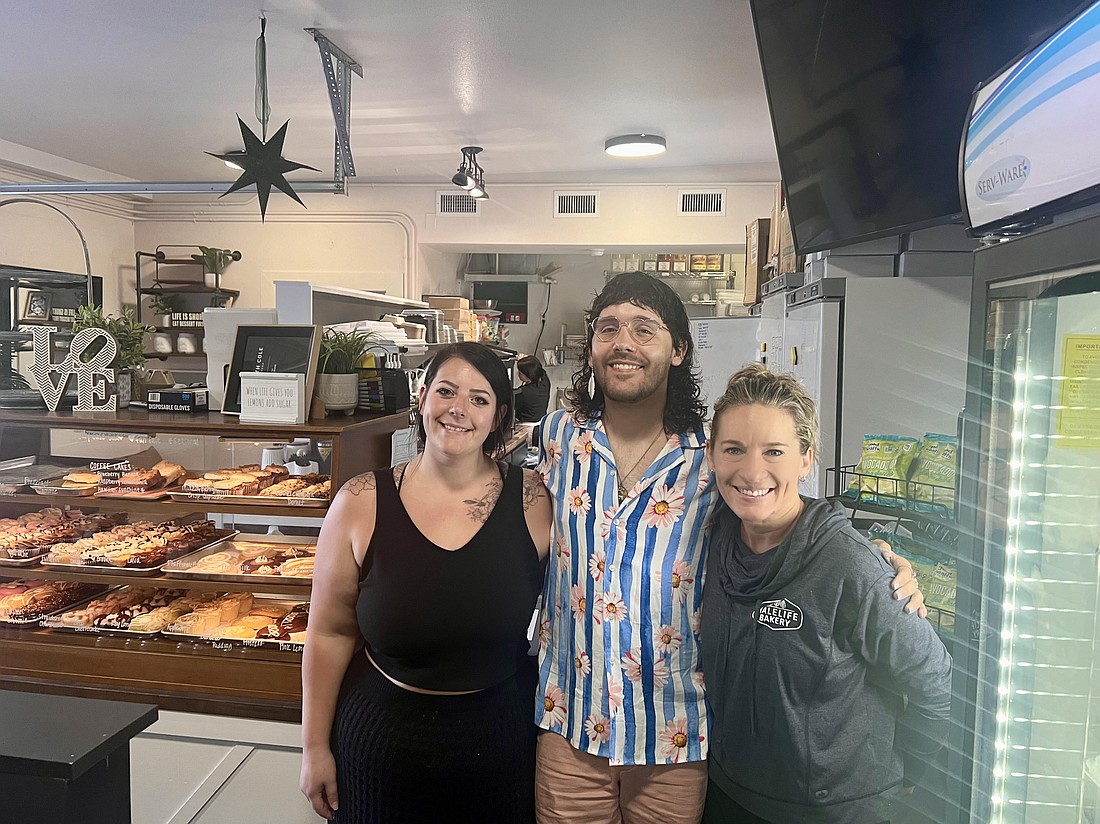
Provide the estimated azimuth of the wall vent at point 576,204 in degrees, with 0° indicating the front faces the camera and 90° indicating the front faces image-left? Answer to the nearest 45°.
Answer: approximately 0°

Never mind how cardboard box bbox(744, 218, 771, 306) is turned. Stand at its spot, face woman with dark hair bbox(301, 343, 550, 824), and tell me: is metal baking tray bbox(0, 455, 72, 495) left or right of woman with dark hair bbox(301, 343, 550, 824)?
right

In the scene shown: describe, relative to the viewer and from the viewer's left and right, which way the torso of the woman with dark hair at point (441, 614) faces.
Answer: facing the viewer

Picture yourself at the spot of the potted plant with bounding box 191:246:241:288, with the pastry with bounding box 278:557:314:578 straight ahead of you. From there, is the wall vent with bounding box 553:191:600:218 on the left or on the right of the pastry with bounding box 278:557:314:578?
left

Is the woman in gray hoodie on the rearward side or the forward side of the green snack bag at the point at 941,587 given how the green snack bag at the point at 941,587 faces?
on the forward side

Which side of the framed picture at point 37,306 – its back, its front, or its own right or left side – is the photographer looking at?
front

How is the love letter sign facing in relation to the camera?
toward the camera

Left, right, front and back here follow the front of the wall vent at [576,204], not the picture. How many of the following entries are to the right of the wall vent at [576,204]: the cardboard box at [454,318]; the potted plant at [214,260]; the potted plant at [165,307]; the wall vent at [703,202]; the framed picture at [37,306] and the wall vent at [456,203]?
5

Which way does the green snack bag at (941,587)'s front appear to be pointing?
toward the camera
